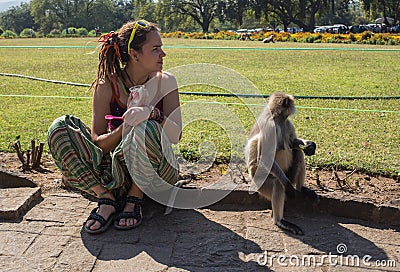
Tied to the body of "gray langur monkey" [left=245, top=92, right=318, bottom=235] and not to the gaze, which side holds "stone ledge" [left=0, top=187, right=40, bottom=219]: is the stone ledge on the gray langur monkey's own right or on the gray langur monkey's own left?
on the gray langur monkey's own right
